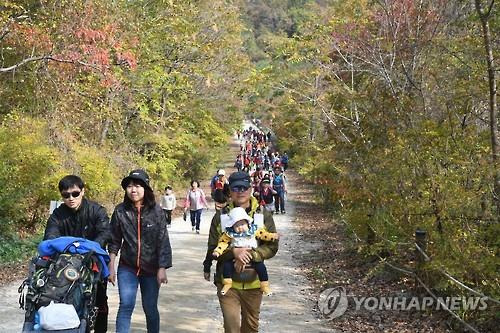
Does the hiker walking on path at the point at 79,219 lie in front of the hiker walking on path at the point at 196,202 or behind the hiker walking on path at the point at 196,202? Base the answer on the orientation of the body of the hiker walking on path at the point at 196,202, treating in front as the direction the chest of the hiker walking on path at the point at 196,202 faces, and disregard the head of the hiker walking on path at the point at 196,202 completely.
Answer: in front

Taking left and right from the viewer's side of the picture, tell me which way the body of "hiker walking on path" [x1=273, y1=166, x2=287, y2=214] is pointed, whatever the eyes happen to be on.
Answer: facing the viewer

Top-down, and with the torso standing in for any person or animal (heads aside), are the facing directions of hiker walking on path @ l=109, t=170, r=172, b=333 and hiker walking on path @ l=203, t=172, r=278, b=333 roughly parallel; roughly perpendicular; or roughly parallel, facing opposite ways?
roughly parallel

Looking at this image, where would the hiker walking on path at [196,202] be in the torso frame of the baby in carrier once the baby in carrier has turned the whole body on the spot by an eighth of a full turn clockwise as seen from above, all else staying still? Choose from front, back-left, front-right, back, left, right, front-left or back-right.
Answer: back-right

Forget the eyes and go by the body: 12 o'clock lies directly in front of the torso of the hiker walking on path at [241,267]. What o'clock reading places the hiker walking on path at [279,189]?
the hiker walking on path at [279,189] is roughly at 6 o'clock from the hiker walking on path at [241,267].

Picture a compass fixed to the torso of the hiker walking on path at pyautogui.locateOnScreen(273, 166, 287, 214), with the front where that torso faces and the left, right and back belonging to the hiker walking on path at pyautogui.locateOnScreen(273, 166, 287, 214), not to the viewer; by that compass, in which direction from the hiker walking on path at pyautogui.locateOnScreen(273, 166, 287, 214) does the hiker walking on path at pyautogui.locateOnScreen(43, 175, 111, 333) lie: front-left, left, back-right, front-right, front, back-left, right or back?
front

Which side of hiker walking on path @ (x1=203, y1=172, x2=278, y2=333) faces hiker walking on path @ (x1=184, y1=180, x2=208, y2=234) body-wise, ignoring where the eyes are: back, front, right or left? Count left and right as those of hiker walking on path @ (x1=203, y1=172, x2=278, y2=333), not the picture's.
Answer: back

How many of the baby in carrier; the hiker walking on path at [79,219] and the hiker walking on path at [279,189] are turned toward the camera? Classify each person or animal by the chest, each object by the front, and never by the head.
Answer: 3

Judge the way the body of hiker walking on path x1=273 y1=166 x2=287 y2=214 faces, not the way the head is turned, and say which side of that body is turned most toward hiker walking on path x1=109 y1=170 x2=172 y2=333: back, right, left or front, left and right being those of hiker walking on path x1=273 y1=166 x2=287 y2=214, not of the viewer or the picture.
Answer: front

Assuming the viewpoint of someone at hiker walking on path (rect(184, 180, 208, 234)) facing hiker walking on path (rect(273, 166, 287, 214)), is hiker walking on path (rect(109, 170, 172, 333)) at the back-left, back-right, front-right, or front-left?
back-right

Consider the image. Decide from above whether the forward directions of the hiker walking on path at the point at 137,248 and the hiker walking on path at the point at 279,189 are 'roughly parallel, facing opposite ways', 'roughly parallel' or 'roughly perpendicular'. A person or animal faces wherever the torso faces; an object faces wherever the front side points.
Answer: roughly parallel

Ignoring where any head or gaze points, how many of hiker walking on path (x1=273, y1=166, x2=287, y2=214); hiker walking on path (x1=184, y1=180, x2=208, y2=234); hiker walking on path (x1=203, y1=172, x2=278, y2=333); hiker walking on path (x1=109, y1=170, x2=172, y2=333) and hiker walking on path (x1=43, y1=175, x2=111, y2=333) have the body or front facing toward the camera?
5

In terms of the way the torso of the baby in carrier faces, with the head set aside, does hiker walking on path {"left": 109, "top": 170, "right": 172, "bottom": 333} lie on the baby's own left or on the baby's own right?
on the baby's own right

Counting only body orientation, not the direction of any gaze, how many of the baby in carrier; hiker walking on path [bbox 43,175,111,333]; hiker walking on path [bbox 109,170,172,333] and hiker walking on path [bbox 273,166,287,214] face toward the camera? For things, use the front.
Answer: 4

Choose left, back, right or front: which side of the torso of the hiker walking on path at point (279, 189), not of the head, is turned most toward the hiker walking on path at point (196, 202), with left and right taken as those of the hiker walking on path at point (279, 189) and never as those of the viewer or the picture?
front

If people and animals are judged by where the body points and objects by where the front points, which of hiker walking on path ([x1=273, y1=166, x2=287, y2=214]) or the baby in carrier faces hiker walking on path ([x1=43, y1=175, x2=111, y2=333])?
hiker walking on path ([x1=273, y1=166, x2=287, y2=214])

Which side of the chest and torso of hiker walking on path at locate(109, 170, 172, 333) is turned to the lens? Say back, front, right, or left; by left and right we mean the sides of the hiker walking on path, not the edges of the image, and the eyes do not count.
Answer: front

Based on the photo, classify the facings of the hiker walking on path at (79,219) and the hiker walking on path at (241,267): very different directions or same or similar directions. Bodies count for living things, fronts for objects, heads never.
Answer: same or similar directions

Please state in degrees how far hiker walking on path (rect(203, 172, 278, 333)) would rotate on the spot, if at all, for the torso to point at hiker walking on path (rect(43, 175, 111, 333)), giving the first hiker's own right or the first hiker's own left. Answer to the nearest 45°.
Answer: approximately 90° to the first hiker's own right
